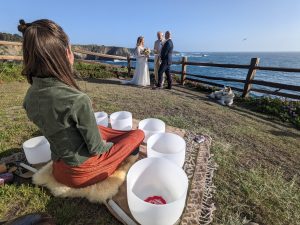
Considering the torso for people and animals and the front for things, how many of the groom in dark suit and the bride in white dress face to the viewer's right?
1

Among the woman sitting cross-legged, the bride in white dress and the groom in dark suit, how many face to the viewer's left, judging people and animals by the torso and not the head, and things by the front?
1

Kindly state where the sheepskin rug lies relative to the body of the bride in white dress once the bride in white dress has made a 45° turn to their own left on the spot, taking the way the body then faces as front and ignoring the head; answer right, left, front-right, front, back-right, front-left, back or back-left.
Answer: back-right

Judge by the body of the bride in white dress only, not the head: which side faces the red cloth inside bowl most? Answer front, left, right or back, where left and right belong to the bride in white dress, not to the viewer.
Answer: right

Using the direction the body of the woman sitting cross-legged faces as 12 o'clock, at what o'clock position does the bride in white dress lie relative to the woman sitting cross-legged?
The bride in white dress is roughly at 11 o'clock from the woman sitting cross-legged.

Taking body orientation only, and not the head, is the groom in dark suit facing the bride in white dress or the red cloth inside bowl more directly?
the bride in white dress

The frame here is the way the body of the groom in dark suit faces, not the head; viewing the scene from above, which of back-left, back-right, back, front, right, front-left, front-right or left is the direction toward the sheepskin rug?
left

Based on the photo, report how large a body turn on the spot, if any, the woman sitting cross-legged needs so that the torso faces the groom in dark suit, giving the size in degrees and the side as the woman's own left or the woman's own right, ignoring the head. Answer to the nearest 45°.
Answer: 0° — they already face them

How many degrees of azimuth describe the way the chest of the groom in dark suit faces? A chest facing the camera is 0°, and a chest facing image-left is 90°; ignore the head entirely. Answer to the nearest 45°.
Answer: approximately 90°

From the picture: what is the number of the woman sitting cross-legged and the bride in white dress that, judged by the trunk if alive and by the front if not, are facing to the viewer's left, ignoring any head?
0

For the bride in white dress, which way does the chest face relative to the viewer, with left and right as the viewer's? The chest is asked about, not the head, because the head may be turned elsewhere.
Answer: facing to the right of the viewer

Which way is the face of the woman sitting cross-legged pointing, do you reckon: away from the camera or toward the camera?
away from the camera

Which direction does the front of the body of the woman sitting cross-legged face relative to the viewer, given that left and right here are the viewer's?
facing away from the viewer and to the right of the viewer

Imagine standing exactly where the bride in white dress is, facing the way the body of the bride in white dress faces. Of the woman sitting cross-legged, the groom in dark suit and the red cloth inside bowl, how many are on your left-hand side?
0
